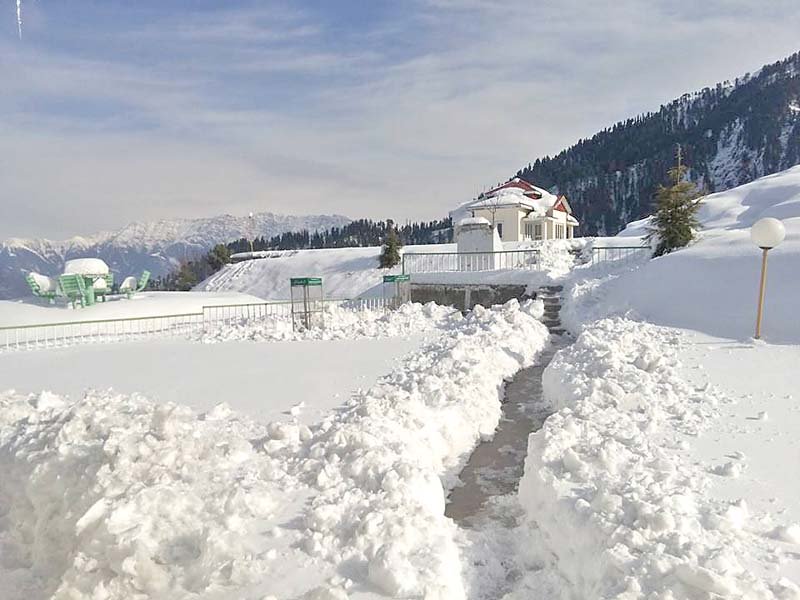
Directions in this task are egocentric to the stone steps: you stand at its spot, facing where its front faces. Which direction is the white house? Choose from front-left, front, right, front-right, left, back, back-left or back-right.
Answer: back

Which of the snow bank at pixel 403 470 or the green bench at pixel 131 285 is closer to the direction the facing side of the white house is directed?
the snow bank

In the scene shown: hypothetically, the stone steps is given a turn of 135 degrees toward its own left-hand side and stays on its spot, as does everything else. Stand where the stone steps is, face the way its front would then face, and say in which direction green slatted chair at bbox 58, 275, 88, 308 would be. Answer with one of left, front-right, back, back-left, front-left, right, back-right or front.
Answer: back-left

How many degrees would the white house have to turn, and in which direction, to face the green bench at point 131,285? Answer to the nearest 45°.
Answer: approximately 90° to its right

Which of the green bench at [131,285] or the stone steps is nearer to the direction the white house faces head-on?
the stone steps

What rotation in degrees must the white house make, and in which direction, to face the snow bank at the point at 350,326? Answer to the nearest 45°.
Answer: approximately 45° to its right

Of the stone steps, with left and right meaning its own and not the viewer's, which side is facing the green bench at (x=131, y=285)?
right

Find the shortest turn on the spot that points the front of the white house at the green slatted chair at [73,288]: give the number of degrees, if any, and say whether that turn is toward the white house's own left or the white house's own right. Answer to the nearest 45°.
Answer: approximately 90° to the white house's own right

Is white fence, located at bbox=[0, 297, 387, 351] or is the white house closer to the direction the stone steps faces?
the white fence

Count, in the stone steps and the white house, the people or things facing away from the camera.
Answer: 0

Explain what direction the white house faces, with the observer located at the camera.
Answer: facing the viewer and to the right of the viewer

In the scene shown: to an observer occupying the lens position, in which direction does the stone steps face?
facing the viewer

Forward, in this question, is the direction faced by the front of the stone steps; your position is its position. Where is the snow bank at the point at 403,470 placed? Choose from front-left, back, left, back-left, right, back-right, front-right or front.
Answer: front

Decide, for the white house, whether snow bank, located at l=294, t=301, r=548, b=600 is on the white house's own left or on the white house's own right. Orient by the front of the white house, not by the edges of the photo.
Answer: on the white house's own right

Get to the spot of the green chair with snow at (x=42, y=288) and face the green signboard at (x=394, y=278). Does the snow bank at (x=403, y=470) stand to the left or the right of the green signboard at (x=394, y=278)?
right
